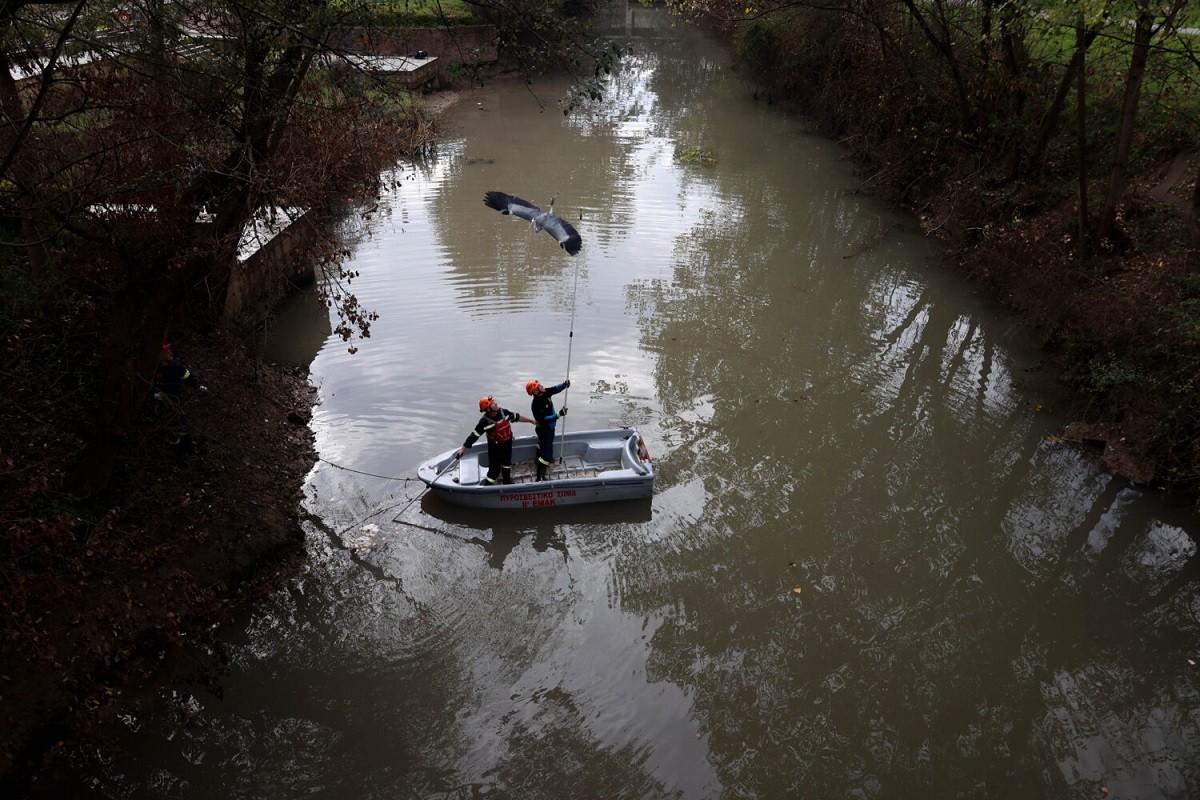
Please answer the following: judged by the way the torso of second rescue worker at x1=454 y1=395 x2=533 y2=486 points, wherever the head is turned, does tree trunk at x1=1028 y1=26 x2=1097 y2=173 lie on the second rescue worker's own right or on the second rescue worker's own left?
on the second rescue worker's own left

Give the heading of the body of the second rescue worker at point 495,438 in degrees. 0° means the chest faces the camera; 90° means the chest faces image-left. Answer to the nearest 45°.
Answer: approximately 315°

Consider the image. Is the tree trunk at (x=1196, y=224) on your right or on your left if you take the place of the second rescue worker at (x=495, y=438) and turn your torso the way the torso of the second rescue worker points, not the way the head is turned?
on your left
